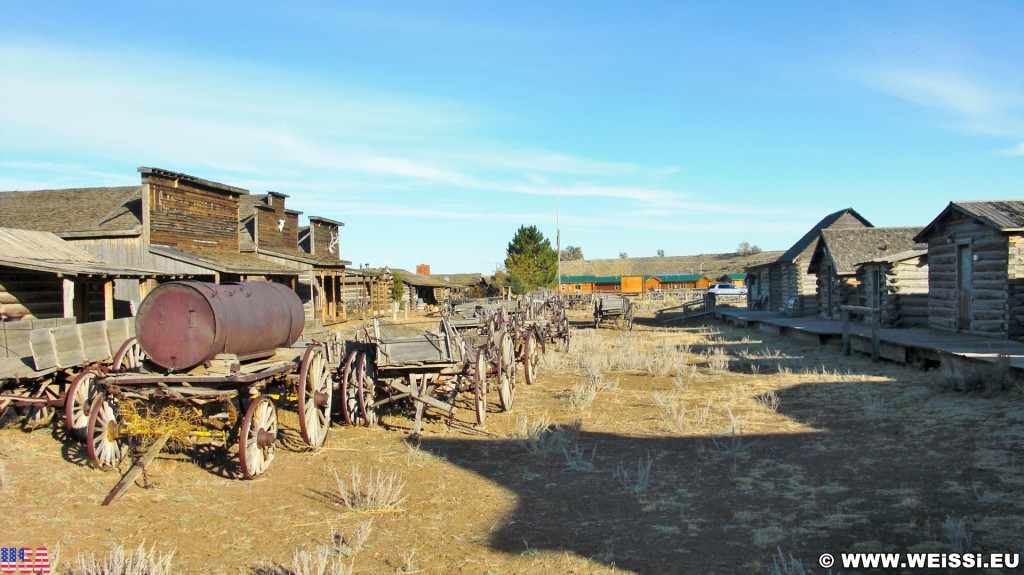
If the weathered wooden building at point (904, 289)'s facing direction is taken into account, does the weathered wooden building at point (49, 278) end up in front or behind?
in front

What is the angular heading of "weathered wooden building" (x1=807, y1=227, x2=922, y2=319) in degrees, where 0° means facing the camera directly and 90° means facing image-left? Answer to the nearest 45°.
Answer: approximately 45°

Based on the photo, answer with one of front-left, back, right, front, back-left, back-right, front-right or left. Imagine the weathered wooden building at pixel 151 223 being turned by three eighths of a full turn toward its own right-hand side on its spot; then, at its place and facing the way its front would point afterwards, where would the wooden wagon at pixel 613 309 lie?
back

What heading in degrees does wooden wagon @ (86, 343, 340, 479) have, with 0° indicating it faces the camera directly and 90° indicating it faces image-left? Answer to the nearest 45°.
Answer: approximately 45°

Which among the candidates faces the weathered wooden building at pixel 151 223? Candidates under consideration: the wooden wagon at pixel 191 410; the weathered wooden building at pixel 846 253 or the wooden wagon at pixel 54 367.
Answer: the weathered wooden building at pixel 846 253

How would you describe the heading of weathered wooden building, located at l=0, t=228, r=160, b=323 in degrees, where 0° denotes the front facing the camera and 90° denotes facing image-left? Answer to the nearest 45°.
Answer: approximately 315°

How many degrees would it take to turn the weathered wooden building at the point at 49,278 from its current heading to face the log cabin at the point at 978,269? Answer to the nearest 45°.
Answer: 0° — it already faces it

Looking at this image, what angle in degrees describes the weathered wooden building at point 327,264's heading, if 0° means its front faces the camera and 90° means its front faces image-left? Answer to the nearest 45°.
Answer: approximately 315°

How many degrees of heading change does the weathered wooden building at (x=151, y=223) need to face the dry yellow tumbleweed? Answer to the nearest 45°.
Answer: approximately 45° to its right

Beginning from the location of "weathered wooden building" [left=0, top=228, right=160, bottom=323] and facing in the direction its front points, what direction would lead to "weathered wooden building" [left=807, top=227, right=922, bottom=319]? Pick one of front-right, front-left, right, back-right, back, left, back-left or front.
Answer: front-left
